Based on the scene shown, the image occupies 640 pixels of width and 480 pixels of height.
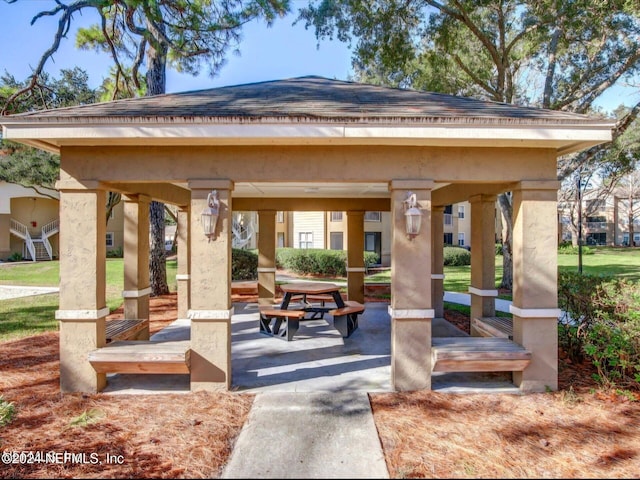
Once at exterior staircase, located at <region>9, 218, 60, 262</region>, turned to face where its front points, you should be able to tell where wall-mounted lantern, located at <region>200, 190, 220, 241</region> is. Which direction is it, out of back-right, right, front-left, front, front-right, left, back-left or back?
front

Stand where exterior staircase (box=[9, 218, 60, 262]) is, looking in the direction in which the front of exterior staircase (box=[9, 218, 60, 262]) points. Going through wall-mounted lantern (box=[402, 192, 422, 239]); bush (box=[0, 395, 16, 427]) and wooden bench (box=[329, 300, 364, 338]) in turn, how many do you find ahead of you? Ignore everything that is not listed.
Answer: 3

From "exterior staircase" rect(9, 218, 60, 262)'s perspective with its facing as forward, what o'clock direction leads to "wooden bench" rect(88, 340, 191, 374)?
The wooden bench is roughly at 12 o'clock from the exterior staircase.

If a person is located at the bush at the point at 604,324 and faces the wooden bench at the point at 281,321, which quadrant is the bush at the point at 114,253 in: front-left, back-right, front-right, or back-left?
front-right

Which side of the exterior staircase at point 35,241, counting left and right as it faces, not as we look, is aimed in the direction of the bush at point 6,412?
front

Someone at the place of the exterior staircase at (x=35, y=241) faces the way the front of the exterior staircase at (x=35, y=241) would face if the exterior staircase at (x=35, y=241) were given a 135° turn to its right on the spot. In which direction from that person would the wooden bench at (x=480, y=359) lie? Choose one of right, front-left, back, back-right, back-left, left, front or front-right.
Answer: back-left

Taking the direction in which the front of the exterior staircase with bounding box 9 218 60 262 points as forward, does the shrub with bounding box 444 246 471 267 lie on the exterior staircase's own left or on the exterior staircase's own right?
on the exterior staircase's own left

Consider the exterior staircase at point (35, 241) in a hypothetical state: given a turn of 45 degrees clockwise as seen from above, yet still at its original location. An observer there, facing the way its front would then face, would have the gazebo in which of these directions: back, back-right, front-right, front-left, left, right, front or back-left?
front-left

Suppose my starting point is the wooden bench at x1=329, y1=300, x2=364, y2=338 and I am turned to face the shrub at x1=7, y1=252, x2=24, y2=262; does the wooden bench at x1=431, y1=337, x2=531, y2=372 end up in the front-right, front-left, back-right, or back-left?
back-left

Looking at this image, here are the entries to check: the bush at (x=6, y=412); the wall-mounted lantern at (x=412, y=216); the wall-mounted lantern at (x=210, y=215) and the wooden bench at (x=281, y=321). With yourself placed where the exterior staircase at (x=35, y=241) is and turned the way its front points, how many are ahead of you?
4

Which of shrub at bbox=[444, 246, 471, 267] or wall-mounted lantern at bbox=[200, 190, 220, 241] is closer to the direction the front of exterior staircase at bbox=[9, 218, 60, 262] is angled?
the wall-mounted lantern

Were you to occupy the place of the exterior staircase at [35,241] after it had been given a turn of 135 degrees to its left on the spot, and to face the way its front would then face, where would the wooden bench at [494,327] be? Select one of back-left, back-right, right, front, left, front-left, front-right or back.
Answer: back-right

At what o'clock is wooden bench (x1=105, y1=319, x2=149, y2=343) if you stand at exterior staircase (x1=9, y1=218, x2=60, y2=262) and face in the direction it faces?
The wooden bench is roughly at 12 o'clock from the exterior staircase.

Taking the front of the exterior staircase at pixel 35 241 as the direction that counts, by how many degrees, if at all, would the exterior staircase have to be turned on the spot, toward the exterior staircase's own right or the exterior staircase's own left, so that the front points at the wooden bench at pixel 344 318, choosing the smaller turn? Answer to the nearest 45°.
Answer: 0° — it already faces it

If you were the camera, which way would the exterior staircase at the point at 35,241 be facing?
facing the viewer

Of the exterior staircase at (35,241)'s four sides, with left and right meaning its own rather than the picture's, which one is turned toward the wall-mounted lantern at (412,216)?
front

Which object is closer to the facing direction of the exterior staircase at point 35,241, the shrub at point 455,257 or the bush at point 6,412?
the bush

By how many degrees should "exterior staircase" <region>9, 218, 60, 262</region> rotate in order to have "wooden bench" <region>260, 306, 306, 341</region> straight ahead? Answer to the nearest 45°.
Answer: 0° — it already faces it
